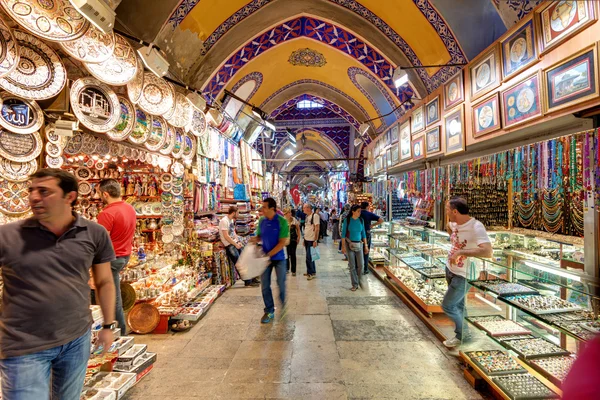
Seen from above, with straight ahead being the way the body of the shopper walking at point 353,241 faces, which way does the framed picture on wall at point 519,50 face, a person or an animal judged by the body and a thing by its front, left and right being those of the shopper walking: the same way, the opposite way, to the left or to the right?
to the right

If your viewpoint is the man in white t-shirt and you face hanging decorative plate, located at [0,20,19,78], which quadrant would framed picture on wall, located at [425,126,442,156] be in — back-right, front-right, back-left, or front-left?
back-right

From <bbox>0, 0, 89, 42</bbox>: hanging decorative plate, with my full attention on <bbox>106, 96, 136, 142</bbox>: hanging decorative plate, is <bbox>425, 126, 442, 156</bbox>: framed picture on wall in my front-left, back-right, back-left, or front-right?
front-right

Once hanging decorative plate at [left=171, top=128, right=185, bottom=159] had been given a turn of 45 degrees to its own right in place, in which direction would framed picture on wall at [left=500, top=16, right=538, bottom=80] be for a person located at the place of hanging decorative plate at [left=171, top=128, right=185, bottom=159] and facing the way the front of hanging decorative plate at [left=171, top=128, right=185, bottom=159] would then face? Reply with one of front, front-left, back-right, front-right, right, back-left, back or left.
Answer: front-left

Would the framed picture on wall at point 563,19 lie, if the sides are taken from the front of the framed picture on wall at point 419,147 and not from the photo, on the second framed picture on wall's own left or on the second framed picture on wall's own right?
on the second framed picture on wall's own left

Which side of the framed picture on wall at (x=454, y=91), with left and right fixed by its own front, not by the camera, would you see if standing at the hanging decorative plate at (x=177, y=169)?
front

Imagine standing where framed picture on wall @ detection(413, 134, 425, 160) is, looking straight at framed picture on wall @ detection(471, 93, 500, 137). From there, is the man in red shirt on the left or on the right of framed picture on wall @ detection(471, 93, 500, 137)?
right

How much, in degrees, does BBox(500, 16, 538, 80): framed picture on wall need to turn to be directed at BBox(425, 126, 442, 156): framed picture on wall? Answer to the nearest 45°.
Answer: approximately 90° to its right

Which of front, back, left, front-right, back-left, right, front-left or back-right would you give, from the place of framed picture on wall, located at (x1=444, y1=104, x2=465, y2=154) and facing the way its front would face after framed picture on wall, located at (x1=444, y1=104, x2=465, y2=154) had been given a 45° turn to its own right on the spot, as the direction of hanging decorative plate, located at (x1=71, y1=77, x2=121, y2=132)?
front-left

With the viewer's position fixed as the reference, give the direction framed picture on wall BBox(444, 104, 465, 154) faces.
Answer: facing the viewer and to the left of the viewer

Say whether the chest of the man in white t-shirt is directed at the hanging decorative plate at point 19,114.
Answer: yes

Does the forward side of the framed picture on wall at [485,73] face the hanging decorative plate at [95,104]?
yes

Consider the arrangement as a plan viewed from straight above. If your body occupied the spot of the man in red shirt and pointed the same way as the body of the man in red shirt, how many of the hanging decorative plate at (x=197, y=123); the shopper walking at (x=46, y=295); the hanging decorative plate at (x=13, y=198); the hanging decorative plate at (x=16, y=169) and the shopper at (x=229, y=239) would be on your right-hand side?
2

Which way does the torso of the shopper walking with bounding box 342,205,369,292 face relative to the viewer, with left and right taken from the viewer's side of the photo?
facing the viewer
